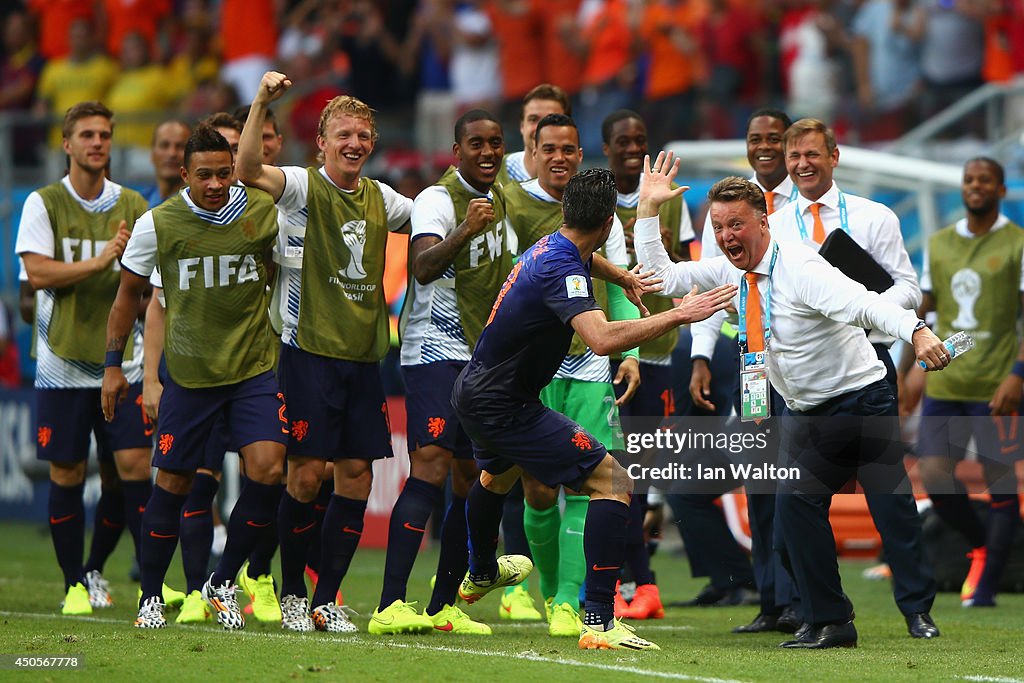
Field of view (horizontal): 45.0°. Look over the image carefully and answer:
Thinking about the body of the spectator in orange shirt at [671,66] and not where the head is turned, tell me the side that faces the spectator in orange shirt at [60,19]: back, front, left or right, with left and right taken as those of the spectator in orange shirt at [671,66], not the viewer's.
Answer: right

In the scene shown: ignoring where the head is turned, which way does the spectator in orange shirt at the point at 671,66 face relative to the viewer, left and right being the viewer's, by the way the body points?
facing the viewer

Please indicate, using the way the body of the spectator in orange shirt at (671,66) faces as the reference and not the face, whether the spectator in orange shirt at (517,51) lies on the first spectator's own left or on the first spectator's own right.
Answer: on the first spectator's own right

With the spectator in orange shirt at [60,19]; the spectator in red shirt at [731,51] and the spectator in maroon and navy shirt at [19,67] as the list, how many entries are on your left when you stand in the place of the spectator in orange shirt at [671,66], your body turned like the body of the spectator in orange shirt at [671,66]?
1

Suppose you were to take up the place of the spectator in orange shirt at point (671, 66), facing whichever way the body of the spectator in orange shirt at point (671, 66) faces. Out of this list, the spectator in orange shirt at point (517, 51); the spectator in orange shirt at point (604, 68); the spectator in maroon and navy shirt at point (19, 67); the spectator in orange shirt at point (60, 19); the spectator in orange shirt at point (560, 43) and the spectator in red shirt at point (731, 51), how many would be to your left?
1

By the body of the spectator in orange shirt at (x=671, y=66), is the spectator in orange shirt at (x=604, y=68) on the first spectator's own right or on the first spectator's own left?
on the first spectator's own right

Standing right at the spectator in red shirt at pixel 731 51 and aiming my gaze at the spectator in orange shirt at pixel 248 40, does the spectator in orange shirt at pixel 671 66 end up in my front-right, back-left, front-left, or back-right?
front-left

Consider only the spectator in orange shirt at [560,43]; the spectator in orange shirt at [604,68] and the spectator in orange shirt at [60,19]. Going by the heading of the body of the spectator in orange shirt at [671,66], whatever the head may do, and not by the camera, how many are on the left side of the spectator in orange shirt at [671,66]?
0
